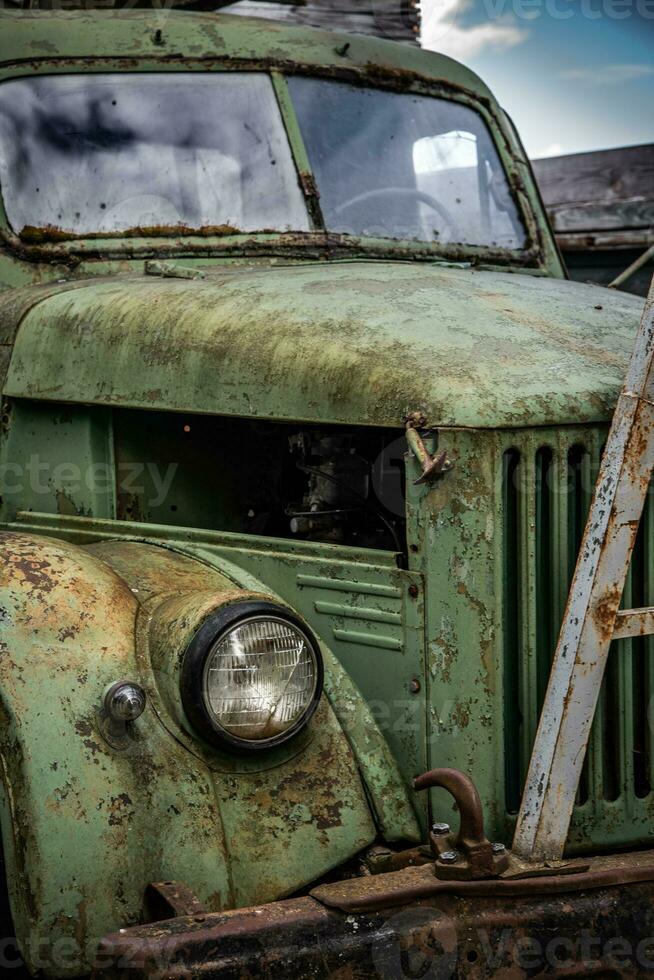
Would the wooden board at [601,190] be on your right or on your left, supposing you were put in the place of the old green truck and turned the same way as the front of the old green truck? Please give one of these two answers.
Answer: on your left

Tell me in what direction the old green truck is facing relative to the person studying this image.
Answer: facing the viewer and to the right of the viewer
